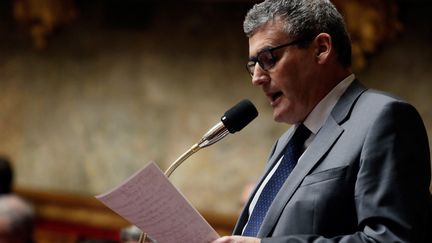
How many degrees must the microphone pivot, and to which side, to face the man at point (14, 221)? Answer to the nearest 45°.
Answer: approximately 135° to its left

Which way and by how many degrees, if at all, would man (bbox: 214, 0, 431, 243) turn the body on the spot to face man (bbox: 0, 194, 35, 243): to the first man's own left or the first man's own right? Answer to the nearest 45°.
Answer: approximately 90° to the first man's own right

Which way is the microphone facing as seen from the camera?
to the viewer's right

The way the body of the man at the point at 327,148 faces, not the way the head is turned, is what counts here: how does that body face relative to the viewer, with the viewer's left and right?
facing the viewer and to the left of the viewer

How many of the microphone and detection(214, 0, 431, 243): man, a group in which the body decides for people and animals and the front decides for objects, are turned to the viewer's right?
1
